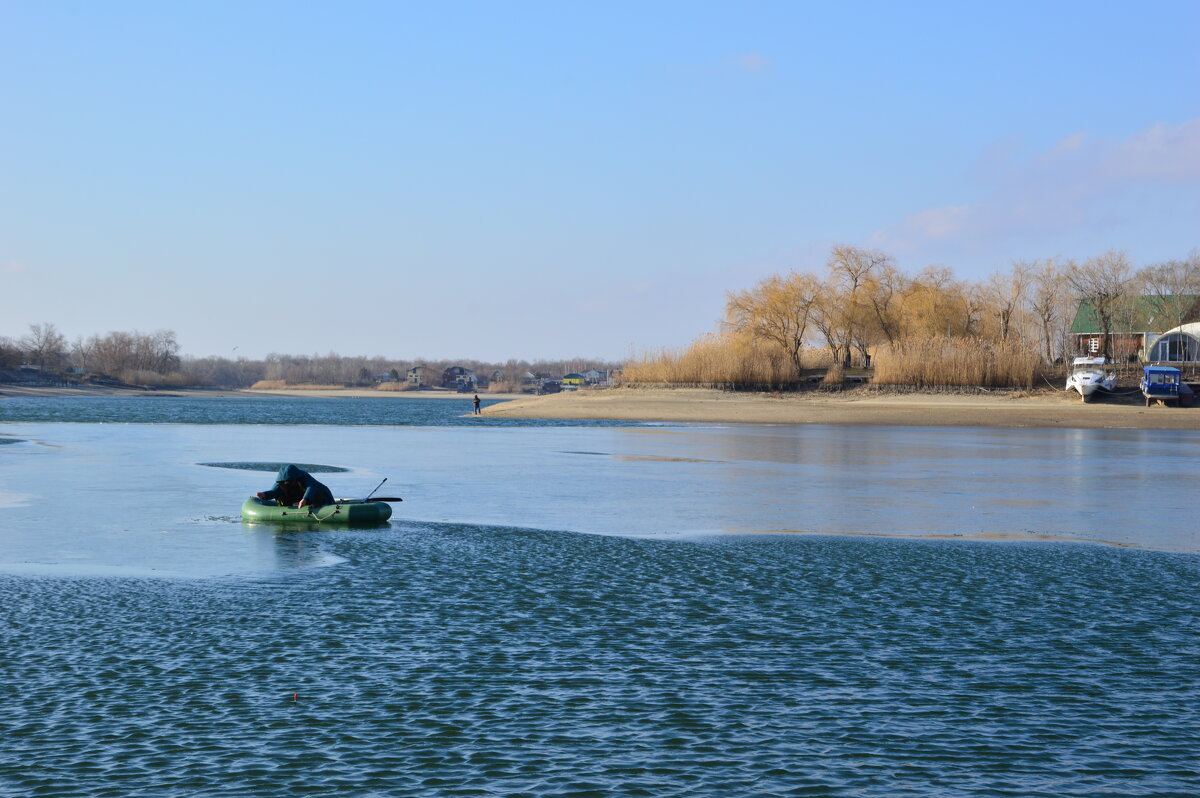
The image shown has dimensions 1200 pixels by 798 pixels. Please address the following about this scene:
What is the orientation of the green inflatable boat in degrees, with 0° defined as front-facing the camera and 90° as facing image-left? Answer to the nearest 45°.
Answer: approximately 90°
